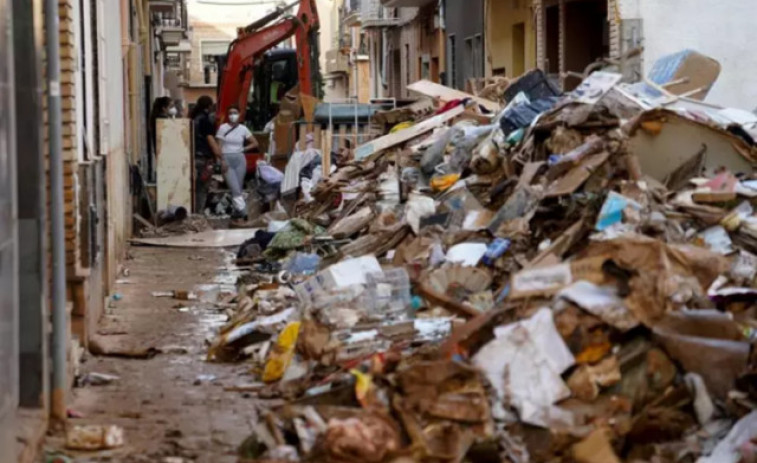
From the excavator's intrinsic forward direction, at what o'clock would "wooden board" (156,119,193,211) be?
The wooden board is roughly at 2 o'clock from the excavator.

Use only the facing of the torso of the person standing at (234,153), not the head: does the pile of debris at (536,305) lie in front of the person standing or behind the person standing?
in front

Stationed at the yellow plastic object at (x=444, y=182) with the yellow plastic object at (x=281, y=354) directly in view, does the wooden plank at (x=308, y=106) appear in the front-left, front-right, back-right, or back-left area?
back-right

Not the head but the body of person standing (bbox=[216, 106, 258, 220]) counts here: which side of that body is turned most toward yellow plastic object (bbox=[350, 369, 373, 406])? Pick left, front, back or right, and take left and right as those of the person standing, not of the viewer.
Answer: front

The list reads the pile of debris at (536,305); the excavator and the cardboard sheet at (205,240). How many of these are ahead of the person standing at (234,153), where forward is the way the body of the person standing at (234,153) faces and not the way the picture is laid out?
2

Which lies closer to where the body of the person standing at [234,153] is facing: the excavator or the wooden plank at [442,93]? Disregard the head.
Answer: the wooden plank

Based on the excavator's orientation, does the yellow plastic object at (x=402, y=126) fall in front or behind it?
in front

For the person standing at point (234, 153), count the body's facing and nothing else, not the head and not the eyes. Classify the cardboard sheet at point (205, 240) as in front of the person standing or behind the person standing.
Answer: in front

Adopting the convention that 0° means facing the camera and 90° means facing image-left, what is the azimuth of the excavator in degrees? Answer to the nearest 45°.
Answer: approximately 315°

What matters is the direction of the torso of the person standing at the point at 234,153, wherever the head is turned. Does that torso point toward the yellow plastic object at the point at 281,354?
yes

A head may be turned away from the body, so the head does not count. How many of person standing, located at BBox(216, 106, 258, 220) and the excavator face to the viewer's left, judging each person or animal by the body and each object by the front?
0

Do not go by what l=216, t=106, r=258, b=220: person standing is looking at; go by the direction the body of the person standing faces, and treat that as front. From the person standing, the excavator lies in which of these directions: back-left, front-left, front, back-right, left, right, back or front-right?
back
